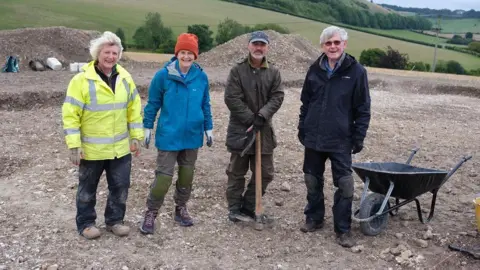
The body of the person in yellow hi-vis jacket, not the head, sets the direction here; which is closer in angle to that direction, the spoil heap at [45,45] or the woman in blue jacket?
the woman in blue jacket

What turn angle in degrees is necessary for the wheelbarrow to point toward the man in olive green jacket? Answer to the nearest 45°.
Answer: approximately 45° to its right

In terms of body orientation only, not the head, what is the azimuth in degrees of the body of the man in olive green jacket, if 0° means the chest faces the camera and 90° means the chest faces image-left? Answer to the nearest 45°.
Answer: approximately 0°

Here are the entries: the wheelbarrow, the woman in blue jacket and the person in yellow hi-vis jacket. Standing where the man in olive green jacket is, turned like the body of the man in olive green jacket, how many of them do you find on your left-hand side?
1

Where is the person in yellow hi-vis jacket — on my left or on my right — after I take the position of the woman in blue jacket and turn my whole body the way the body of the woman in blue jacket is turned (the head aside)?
on my right

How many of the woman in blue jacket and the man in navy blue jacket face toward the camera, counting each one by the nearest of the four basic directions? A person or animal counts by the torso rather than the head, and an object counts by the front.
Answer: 2

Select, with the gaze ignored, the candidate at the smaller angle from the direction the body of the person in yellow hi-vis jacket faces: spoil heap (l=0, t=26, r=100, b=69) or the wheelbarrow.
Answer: the wheelbarrow

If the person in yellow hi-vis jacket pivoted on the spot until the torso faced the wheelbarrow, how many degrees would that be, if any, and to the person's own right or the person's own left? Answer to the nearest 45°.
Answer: approximately 45° to the person's own left

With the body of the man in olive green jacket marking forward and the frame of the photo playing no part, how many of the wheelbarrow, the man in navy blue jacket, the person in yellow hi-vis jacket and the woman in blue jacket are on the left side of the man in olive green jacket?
2

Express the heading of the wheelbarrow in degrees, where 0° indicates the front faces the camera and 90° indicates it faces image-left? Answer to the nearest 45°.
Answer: approximately 45°
